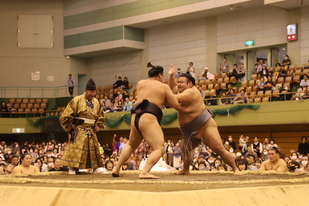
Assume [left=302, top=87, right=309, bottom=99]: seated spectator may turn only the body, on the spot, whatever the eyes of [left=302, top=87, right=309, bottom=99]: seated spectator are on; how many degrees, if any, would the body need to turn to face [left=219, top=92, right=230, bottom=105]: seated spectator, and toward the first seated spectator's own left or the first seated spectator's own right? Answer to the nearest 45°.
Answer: approximately 90° to the first seated spectator's own right

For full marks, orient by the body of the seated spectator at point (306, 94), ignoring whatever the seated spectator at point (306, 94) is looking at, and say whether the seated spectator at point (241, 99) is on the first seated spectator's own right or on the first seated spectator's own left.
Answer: on the first seated spectator's own right

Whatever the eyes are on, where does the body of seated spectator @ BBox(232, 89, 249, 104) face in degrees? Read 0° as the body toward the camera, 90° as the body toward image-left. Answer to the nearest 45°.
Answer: approximately 45°

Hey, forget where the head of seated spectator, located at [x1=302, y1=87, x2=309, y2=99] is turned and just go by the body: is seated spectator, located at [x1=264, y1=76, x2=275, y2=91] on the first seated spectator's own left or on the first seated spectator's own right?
on the first seated spectator's own right

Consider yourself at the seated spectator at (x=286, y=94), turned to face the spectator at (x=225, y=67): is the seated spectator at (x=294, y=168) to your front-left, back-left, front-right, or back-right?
back-left

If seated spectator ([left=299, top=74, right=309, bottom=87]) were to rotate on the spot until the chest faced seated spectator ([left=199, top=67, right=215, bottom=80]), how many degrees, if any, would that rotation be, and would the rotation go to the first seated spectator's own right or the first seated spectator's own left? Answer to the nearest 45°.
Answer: approximately 90° to the first seated spectator's own right

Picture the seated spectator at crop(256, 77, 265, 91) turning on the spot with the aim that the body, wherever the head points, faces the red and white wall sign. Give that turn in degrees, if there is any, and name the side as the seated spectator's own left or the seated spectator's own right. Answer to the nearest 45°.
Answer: approximately 180°

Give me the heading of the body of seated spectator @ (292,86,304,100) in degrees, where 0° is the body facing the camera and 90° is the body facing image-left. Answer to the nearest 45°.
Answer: approximately 45°

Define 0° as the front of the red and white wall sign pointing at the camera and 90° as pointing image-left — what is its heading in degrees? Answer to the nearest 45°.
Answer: approximately 0°

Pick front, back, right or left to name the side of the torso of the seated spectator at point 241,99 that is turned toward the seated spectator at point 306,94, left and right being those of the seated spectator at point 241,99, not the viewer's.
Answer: left

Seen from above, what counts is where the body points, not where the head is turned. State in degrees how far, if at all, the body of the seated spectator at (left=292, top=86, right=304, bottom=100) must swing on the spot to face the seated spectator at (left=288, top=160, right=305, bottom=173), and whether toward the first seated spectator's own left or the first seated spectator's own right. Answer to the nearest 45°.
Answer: approximately 45° to the first seated spectator's own left
